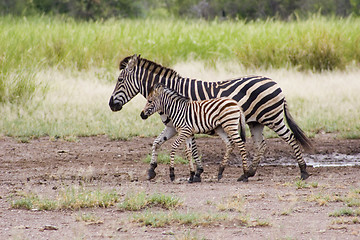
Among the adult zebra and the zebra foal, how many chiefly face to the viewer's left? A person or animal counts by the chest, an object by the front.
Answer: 2

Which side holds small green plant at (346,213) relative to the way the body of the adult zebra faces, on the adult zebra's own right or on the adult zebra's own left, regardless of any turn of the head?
on the adult zebra's own left

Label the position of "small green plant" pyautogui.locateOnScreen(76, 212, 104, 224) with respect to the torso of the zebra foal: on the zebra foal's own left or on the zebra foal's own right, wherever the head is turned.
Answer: on the zebra foal's own left

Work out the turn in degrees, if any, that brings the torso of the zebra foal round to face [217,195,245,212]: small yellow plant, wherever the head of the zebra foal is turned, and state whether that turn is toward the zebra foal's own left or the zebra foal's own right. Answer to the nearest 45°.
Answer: approximately 90° to the zebra foal's own left

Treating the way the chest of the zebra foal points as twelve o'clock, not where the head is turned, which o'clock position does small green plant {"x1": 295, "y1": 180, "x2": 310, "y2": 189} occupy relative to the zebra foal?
The small green plant is roughly at 7 o'clock from the zebra foal.

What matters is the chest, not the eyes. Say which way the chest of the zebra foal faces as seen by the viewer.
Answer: to the viewer's left

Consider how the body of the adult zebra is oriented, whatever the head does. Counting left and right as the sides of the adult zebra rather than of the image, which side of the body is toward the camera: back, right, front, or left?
left

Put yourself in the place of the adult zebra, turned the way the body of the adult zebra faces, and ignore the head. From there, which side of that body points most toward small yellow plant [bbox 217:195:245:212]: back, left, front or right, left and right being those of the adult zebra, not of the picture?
left

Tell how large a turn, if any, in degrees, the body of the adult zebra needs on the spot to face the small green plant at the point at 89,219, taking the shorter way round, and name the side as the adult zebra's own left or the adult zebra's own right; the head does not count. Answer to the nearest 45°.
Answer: approximately 45° to the adult zebra's own left
